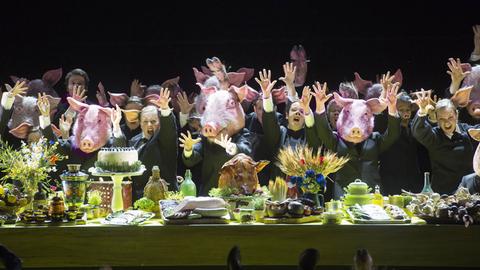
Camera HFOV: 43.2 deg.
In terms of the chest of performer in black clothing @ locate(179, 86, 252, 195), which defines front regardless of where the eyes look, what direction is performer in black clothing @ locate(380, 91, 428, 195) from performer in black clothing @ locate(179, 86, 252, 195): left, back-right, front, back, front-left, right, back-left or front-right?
back-left

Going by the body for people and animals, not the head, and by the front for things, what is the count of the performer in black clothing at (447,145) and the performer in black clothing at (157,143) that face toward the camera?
2

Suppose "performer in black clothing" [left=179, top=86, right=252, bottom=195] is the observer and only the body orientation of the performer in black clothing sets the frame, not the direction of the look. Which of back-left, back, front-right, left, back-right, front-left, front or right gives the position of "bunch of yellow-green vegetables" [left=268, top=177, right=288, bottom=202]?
front-left

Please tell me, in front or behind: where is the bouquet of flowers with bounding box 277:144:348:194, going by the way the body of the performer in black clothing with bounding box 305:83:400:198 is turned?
in front

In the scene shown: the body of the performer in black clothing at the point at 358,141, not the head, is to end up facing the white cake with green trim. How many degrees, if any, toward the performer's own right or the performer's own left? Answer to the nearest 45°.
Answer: approximately 45° to the performer's own right

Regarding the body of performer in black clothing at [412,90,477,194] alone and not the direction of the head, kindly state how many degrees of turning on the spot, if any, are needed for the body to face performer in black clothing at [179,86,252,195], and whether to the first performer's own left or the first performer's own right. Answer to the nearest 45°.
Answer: approximately 90° to the first performer's own right

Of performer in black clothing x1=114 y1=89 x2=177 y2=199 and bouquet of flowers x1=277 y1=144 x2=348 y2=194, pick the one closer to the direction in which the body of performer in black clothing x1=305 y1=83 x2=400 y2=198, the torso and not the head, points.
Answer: the bouquet of flowers

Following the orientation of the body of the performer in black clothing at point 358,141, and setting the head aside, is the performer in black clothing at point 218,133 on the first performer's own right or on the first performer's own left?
on the first performer's own right
